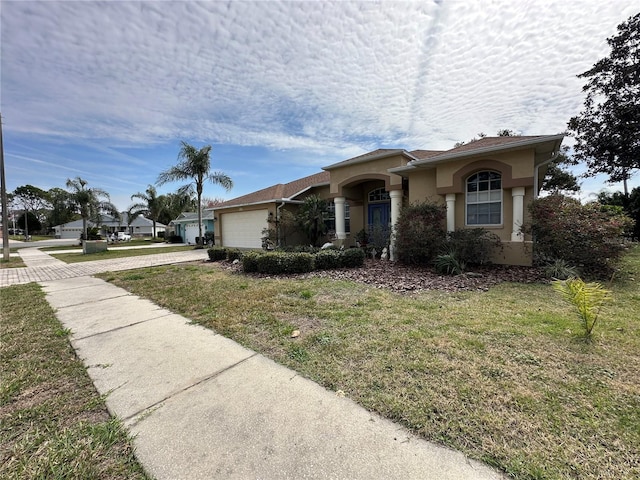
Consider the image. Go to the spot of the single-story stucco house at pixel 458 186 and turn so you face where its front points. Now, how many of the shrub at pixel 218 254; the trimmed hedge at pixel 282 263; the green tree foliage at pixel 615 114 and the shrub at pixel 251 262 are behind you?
1

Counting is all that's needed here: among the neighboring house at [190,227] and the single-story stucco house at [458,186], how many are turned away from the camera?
0

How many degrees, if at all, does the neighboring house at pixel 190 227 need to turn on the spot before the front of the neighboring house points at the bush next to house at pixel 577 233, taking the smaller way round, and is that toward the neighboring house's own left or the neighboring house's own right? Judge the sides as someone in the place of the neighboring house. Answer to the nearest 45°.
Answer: approximately 45° to the neighboring house's own left

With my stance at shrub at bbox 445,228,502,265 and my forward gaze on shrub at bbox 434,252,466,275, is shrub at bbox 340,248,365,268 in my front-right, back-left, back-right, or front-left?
front-right

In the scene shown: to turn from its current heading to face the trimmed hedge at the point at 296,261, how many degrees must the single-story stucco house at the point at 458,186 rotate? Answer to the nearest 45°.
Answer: approximately 45° to its right

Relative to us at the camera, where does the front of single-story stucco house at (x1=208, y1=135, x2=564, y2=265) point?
facing the viewer and to the left of the viewer

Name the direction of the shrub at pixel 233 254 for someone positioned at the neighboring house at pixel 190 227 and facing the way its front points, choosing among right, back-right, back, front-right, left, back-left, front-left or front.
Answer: front-left

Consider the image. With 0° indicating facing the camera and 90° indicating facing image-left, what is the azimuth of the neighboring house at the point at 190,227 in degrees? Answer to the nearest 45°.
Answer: approximately 45°

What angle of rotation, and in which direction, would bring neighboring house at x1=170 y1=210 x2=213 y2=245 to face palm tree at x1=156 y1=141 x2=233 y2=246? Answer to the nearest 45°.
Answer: approximately 45° to its left

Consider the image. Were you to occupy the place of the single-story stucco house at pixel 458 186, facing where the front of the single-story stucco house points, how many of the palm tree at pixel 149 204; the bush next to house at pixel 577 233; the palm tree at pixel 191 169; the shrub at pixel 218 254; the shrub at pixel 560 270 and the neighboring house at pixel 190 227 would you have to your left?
2

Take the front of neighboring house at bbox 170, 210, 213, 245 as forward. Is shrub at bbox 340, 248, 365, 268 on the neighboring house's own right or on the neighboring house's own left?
on the neighboring house's own left

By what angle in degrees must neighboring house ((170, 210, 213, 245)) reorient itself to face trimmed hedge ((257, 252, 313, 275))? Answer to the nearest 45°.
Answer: approximately 45° to its left

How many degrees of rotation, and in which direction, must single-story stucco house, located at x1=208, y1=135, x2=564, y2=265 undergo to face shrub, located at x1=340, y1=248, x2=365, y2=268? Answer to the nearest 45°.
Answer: approximately 45° to its right

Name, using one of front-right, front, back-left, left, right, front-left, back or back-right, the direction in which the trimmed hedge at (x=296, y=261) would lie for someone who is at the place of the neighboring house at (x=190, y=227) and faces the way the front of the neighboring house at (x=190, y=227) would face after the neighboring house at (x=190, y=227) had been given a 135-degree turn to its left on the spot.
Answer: right
